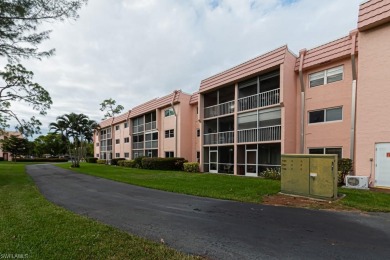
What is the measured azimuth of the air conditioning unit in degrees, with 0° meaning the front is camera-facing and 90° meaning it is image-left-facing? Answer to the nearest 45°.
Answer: approximately 0°

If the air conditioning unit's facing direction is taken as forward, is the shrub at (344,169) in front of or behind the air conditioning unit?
behind

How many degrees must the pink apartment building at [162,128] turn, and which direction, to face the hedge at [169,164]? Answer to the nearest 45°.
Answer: approximately 45° to its left

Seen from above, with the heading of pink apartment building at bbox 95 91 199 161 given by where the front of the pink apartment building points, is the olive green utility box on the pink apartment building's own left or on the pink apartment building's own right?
on the pink apartment building's own left

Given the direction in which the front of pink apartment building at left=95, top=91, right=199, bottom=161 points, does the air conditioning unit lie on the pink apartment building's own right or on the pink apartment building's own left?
on the pink apartment building's own left
